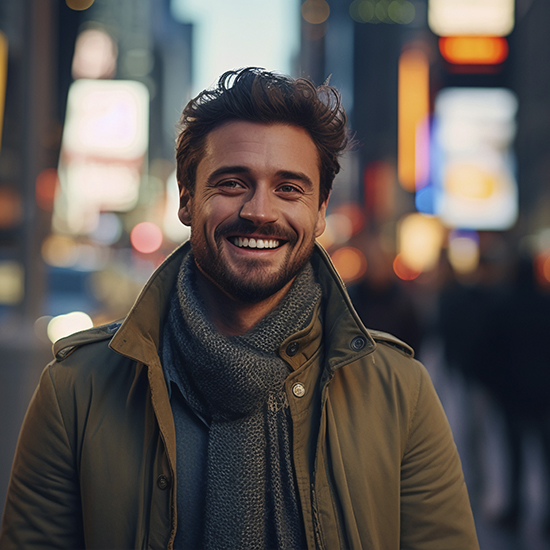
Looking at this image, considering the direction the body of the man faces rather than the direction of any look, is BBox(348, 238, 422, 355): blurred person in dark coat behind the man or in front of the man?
behind

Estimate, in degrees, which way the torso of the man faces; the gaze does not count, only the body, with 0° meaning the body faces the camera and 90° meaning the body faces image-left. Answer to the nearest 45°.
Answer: approximately 0°
